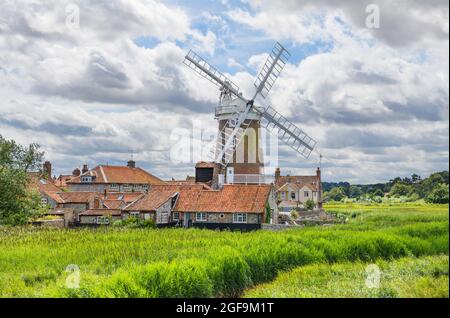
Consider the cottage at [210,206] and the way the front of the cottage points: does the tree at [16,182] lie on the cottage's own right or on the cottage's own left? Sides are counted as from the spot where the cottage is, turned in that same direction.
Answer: on the cottage's own right

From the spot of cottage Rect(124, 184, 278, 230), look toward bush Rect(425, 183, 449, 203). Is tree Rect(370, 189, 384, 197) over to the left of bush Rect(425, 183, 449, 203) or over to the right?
left

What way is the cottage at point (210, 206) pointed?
toward the camera

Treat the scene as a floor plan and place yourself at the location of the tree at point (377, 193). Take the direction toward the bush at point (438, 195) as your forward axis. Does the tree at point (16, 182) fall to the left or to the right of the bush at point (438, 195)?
right

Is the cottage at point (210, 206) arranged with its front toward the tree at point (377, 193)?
no
